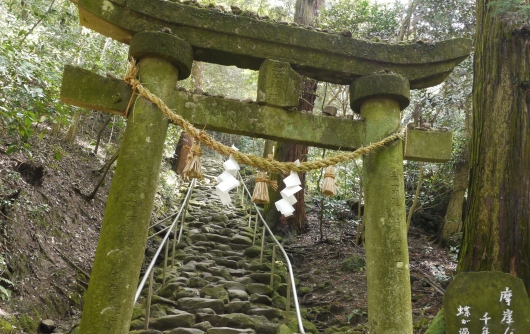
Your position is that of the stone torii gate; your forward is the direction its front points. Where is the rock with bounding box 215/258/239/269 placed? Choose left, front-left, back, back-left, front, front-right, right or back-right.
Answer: back

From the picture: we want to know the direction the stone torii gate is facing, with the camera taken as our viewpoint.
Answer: facing the viewer

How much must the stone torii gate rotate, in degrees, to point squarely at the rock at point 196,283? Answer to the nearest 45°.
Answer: approximately 180°

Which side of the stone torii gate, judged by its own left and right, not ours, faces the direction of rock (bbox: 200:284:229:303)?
back

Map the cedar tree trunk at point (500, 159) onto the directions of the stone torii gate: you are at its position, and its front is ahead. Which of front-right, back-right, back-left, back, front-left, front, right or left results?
left

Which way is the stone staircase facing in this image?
toward the camera

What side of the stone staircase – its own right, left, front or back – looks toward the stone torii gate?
front

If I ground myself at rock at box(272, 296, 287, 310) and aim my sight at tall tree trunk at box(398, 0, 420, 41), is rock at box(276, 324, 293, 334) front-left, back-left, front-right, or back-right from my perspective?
back-right

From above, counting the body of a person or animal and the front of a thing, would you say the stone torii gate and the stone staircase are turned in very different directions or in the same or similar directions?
same or similar directions

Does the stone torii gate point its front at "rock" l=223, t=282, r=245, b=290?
no

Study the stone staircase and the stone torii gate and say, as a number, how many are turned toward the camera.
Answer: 2
